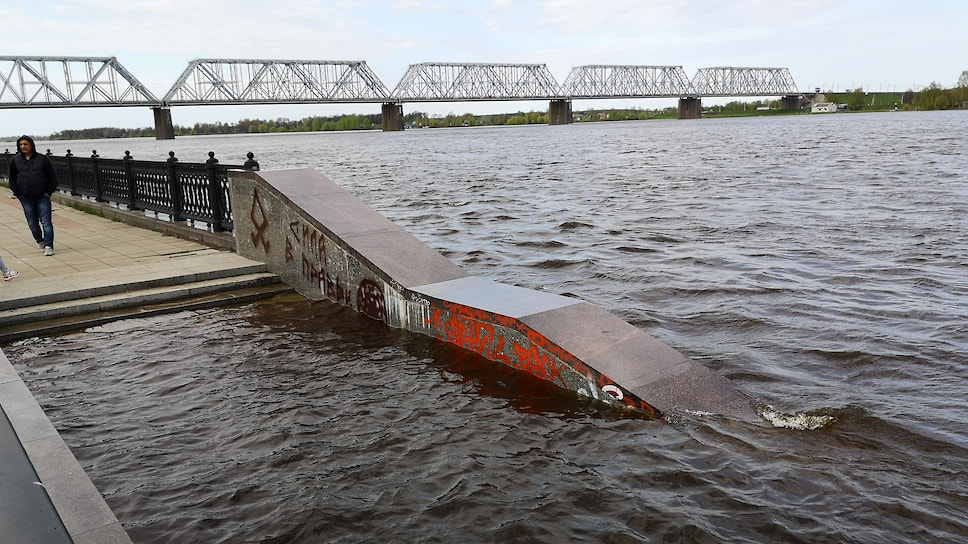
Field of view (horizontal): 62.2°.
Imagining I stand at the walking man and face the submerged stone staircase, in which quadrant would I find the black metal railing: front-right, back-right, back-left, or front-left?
back-left

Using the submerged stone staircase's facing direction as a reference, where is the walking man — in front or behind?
behind

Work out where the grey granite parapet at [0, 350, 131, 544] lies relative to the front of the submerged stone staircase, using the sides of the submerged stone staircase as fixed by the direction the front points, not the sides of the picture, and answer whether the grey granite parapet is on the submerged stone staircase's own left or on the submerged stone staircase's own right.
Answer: on the submerged stone staircase's own right

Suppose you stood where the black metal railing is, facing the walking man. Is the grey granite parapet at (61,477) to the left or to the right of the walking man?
left

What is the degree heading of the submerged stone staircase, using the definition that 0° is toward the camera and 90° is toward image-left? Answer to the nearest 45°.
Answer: approximately 315°

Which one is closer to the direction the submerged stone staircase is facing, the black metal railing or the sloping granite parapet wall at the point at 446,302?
the sloping granite parapet wall

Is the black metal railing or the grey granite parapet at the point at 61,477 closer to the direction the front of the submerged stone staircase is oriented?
the grey granite parapet

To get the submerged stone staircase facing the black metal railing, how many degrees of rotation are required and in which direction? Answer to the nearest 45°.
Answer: approximately 135° to its left
